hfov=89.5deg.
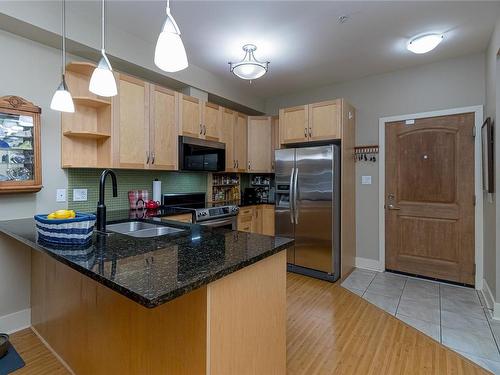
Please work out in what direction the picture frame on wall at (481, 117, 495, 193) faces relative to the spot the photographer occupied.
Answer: facing to the left of the viewer

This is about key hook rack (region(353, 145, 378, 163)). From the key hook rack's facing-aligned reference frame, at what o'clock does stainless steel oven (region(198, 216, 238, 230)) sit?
The stainless steel oven is roughly at 2 o'clock from the key hook rack.

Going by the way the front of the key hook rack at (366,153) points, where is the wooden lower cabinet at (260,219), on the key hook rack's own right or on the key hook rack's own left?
on the key hook rack's own right

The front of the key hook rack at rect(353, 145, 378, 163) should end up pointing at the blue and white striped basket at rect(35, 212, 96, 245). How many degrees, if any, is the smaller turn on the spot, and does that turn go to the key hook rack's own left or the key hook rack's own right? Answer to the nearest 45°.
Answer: approximately 45° to the key hook rack's own right

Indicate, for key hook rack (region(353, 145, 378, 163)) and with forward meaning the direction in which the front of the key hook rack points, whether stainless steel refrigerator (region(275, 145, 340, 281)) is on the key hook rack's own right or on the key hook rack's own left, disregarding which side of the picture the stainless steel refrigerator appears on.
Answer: on the key hook rack's own right

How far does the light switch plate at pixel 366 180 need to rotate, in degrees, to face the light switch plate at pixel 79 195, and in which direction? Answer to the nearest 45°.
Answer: approximately 45° to its right

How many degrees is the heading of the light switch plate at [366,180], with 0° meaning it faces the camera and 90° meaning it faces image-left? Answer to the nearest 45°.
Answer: approximately 0°

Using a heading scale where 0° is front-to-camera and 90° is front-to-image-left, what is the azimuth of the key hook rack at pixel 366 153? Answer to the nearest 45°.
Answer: approximately 0°

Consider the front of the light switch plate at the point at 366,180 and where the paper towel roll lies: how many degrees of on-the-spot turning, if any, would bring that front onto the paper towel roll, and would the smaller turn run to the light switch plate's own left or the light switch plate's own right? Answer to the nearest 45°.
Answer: approximately 45° to the light switch plate's own right

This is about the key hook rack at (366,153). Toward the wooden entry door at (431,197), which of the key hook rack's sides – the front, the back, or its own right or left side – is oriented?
left
